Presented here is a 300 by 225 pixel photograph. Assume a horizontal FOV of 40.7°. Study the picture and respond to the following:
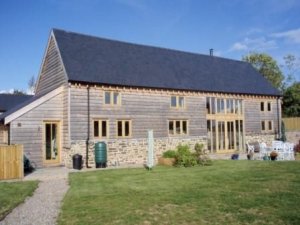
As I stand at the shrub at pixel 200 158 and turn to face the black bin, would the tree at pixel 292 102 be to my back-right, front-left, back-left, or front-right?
back-right

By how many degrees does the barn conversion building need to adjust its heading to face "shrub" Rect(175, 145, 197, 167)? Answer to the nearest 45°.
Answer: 0° — it already faces it

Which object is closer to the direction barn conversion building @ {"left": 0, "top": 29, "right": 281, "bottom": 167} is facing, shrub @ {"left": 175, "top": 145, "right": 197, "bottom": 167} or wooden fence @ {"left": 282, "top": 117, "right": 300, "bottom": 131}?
the shrub

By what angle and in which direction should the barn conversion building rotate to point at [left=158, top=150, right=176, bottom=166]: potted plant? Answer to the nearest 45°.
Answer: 0° — it already faces it

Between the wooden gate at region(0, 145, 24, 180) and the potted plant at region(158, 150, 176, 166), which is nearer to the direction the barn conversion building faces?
the potted plant

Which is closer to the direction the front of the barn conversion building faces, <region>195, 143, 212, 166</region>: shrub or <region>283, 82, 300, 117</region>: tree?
the shrub

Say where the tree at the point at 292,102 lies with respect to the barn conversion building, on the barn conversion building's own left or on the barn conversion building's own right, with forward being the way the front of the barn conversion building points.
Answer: on the barn conversion building's own left

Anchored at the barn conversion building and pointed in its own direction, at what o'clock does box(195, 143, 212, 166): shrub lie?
The shrub is roughly at 12 o'clock from the barn conversion building.

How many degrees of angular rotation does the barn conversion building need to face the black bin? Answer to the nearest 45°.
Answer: approximately 90° to its right

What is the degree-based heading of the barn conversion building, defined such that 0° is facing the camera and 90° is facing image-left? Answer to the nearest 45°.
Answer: approximately 315°

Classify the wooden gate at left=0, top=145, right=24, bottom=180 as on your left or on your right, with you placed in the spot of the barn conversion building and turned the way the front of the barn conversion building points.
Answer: on your right
